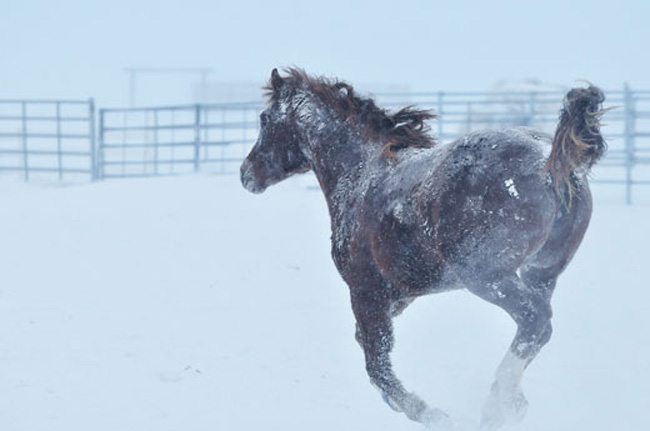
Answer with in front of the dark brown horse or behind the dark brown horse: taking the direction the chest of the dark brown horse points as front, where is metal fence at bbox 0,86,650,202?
in front

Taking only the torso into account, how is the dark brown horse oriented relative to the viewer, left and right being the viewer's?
facing away from the viewer and to the left of the viewer
